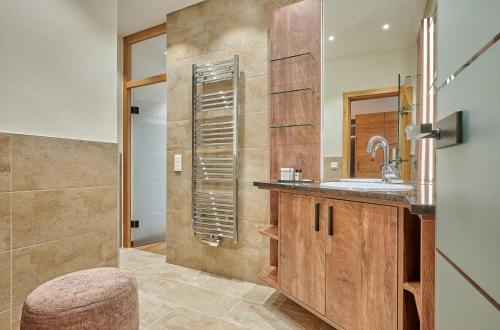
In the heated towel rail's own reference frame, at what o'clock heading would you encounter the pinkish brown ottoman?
The pinkish brown ottoman is roughly at 11 o'clock from the heated towel rail.

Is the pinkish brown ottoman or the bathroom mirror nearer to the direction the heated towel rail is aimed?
the pinkish brown ottoman

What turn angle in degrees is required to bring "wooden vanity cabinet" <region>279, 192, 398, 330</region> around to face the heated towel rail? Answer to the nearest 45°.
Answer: approximately 90° to its right

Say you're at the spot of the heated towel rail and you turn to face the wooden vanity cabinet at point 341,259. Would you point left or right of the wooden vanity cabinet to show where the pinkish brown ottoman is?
right

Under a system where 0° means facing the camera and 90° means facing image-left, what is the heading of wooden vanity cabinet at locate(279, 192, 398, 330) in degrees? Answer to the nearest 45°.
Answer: approximately 45°

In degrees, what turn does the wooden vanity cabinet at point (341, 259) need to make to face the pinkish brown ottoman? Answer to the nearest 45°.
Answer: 0° — it already faces it

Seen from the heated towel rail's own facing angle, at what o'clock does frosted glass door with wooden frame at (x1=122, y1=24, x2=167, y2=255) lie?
The frosted glass door with wooden frame is roughly at 3 o'clock from the heated towel rail.

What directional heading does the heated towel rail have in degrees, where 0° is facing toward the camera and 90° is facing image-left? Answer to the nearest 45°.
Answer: approximately 45°
